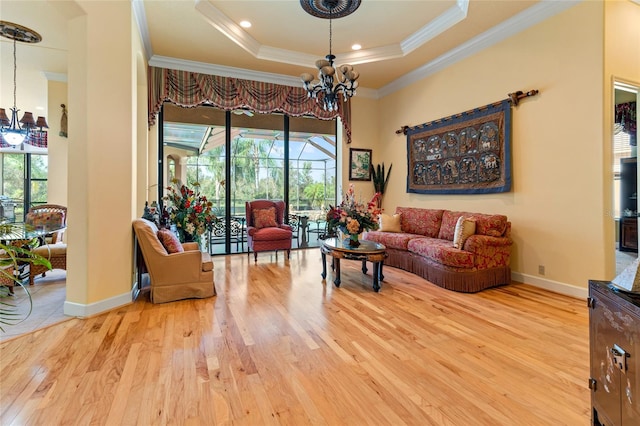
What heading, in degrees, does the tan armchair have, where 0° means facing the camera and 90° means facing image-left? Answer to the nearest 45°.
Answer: approximately 270°

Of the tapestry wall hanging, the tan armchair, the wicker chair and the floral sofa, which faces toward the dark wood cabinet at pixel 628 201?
the tan armchair

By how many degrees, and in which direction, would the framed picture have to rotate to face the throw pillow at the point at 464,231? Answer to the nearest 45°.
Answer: approximately 45° to its left

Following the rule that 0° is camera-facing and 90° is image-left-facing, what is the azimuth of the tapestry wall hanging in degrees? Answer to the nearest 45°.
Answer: approximately 45°

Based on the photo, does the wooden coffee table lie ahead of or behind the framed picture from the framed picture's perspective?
ahead

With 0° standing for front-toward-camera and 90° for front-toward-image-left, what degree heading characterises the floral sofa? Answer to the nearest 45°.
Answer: approximately 45°

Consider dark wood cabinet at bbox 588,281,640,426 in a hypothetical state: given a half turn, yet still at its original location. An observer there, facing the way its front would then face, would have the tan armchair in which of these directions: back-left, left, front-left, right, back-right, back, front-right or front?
back-left

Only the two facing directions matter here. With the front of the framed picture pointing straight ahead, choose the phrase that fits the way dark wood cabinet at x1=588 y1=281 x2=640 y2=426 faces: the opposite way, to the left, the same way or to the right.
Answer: to the right

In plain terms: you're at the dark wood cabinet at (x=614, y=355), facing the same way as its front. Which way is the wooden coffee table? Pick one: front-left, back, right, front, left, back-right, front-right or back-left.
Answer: right

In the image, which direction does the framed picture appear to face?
toward the camera

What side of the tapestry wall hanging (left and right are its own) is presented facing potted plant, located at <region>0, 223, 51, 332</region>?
front

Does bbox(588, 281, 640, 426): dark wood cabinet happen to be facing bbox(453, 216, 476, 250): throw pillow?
no

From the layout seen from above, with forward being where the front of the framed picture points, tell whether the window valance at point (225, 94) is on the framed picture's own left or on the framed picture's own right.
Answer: on the framed picture's own right

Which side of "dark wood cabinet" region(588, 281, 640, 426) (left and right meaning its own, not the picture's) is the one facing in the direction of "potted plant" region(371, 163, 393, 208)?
right

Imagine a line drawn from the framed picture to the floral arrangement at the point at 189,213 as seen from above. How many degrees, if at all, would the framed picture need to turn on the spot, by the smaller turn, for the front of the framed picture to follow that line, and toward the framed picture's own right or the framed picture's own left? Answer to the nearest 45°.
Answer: approximately 45° to the framed picture's own right

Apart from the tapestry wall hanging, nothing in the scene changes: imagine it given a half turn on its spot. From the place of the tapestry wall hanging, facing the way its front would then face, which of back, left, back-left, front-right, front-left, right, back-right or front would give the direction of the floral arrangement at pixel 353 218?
back
